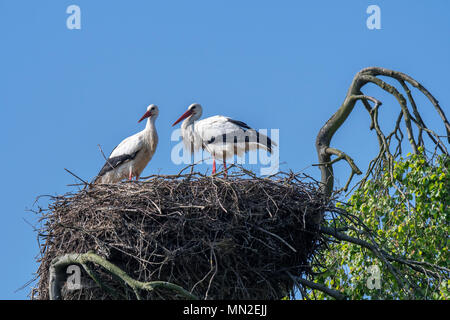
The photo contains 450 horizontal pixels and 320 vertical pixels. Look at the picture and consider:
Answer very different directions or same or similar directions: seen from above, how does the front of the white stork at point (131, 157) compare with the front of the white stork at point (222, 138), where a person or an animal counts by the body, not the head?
very different directions

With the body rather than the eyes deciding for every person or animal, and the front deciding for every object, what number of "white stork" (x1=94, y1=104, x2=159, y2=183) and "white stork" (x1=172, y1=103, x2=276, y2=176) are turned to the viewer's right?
1

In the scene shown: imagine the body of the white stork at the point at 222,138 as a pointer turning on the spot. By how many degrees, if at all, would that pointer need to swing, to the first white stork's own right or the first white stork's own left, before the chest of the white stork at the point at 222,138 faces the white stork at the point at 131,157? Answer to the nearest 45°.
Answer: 0° — it already faces it

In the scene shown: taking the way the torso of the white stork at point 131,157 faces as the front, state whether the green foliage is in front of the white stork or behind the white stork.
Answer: in front

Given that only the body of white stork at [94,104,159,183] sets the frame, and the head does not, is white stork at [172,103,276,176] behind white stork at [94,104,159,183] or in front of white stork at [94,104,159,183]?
in front

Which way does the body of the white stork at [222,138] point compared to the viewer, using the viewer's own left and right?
facing to the left of the viewer

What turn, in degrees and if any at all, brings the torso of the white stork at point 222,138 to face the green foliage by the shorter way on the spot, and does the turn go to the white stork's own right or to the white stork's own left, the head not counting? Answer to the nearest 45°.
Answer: approximately 135° to the white stork's own left

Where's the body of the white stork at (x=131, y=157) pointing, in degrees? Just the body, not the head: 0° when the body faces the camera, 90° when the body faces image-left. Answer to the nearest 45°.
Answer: approximately 270°
